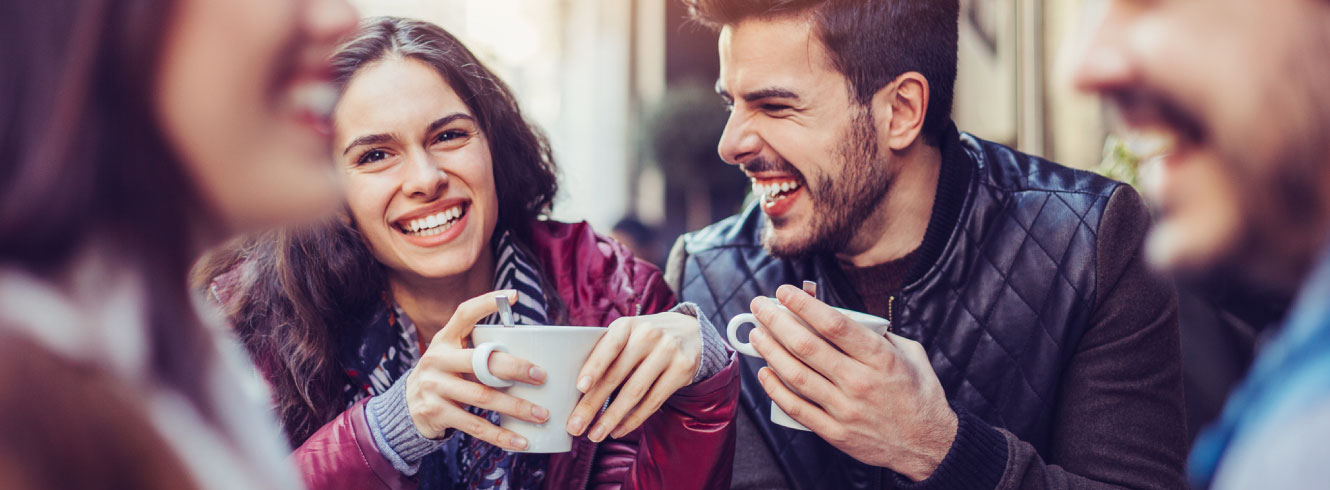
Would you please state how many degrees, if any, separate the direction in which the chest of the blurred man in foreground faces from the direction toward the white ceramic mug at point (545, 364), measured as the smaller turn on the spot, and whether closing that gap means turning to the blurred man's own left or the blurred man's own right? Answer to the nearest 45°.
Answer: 0° — they already face it

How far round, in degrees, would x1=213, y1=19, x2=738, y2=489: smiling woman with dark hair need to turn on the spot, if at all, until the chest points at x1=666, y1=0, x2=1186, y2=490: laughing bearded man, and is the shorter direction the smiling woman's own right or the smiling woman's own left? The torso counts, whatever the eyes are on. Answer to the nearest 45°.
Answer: approximately 90° to the smiling woman's own left

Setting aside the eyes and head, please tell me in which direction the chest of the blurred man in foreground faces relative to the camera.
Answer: to the viewer's left

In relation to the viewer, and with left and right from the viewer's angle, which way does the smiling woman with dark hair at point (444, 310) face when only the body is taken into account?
facing the viewer

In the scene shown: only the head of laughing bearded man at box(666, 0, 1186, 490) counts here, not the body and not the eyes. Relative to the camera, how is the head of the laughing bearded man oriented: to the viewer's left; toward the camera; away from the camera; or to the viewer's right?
to the viewer's left

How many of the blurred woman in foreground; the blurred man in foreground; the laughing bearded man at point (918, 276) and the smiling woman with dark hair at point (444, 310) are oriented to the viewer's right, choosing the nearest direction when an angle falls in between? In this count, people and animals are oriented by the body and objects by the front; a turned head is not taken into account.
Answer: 1

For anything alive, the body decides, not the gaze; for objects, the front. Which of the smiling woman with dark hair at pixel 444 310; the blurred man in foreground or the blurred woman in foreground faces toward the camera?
the smiling woman with dark hair

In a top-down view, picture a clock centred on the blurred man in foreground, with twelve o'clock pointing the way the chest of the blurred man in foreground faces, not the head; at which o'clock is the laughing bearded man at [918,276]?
The laughing bearded man is roughly at 2 o'clock from the blurred man in foreground.

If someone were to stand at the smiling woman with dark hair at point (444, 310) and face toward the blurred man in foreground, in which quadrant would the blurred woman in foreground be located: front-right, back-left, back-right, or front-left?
front-right

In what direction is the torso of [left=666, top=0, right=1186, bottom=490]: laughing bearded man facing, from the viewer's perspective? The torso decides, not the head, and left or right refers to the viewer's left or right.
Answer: facing the viewer and to the left of the viewer

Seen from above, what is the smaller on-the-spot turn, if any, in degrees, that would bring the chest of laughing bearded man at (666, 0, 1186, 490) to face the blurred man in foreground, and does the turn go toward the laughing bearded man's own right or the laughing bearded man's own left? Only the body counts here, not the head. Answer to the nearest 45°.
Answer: approximately 45° to the laughing bearded man's own left

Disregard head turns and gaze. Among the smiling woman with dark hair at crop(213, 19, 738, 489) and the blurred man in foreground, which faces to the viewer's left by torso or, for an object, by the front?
the blurred man in foreground

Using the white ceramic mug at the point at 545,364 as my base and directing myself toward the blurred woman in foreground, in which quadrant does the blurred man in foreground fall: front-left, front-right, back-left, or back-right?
front-left

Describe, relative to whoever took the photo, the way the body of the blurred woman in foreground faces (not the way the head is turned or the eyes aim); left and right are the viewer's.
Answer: facing to the right of the viewer
